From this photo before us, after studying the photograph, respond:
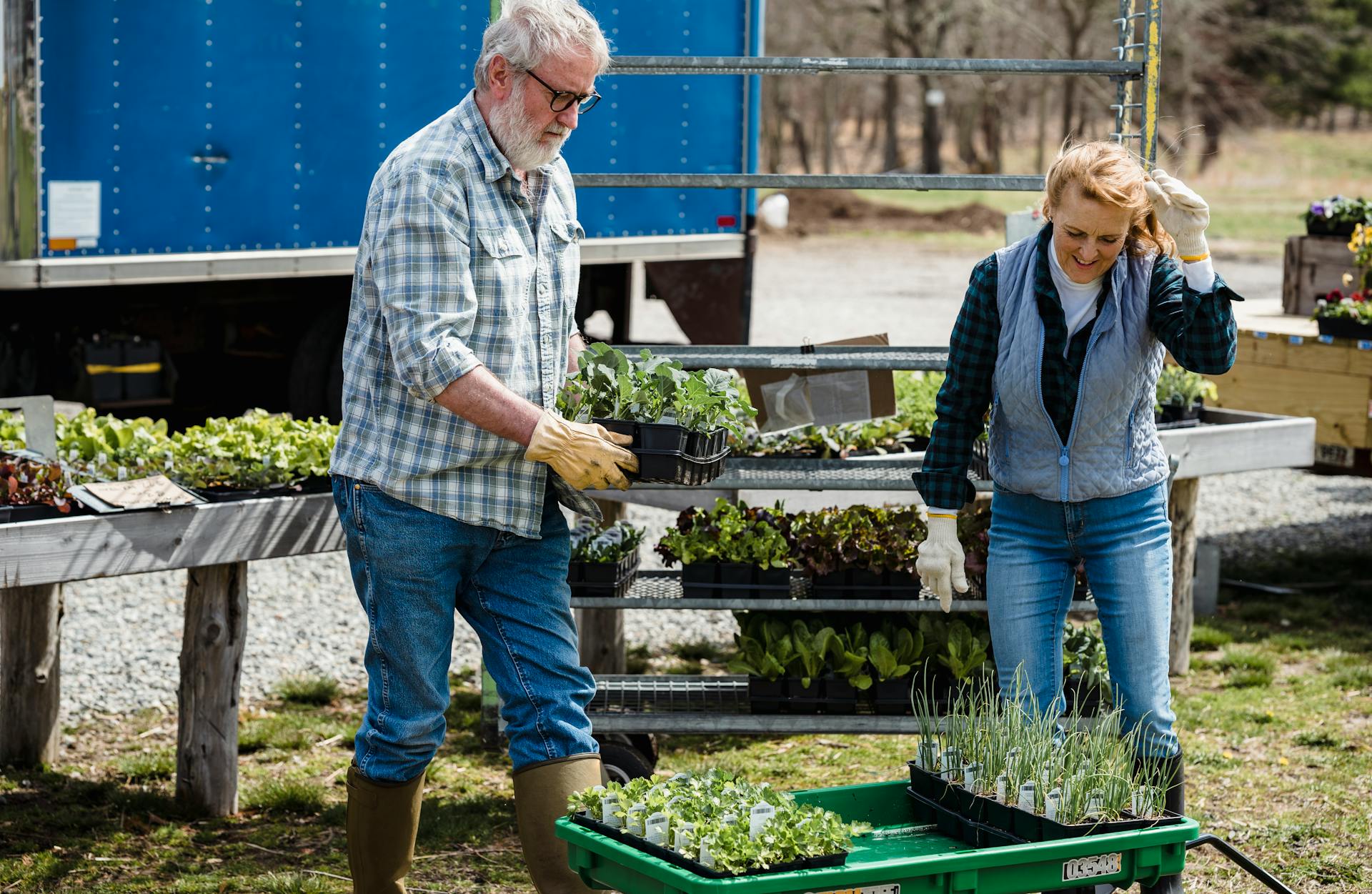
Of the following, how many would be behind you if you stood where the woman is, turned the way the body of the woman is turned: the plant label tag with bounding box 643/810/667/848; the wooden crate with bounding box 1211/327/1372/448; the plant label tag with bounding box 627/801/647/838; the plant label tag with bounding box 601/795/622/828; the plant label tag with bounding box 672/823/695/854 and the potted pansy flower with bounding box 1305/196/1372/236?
2

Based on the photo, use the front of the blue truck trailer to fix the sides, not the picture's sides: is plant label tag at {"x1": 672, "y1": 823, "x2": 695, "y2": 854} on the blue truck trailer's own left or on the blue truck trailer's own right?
on the blue truck trailer's own left

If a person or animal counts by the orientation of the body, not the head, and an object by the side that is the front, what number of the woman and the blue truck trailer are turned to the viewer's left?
1

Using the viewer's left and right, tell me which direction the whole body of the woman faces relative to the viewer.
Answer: facing the viewer

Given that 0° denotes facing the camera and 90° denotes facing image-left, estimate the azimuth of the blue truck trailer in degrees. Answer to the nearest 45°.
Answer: approximately 90°

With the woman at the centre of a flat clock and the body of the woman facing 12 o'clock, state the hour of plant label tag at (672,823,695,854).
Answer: The plant label tag is roughly at 1 o'clock from the woman.

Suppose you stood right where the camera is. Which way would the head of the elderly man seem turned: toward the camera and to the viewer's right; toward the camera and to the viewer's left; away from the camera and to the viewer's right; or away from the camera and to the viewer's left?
toward the camera and to the viewer's right

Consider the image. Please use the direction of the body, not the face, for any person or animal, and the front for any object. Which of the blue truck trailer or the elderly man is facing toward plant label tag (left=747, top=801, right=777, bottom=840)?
the elderly man

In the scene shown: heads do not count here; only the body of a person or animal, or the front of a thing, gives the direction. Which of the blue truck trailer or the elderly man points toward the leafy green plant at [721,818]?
the elderly man

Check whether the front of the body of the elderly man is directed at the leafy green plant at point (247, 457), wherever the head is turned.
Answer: no

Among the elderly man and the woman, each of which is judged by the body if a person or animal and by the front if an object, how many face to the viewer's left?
0

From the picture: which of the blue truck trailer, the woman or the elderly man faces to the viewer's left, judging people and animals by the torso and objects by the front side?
the blue truck trailer

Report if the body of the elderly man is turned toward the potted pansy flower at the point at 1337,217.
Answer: no

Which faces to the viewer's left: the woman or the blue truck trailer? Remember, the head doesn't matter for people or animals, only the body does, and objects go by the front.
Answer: the blue truck trailer

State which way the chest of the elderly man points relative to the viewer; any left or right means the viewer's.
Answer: facing the viewer and to the right of the viewer

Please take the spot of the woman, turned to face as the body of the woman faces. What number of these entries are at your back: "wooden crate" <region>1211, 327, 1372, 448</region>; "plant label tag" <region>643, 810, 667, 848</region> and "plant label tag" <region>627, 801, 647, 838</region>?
1

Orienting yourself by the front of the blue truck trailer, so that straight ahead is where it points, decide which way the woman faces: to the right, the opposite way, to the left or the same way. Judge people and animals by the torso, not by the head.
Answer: to the left

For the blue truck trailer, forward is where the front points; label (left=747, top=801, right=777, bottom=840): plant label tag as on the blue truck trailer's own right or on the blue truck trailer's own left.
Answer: on the blue truck trailer's own left
